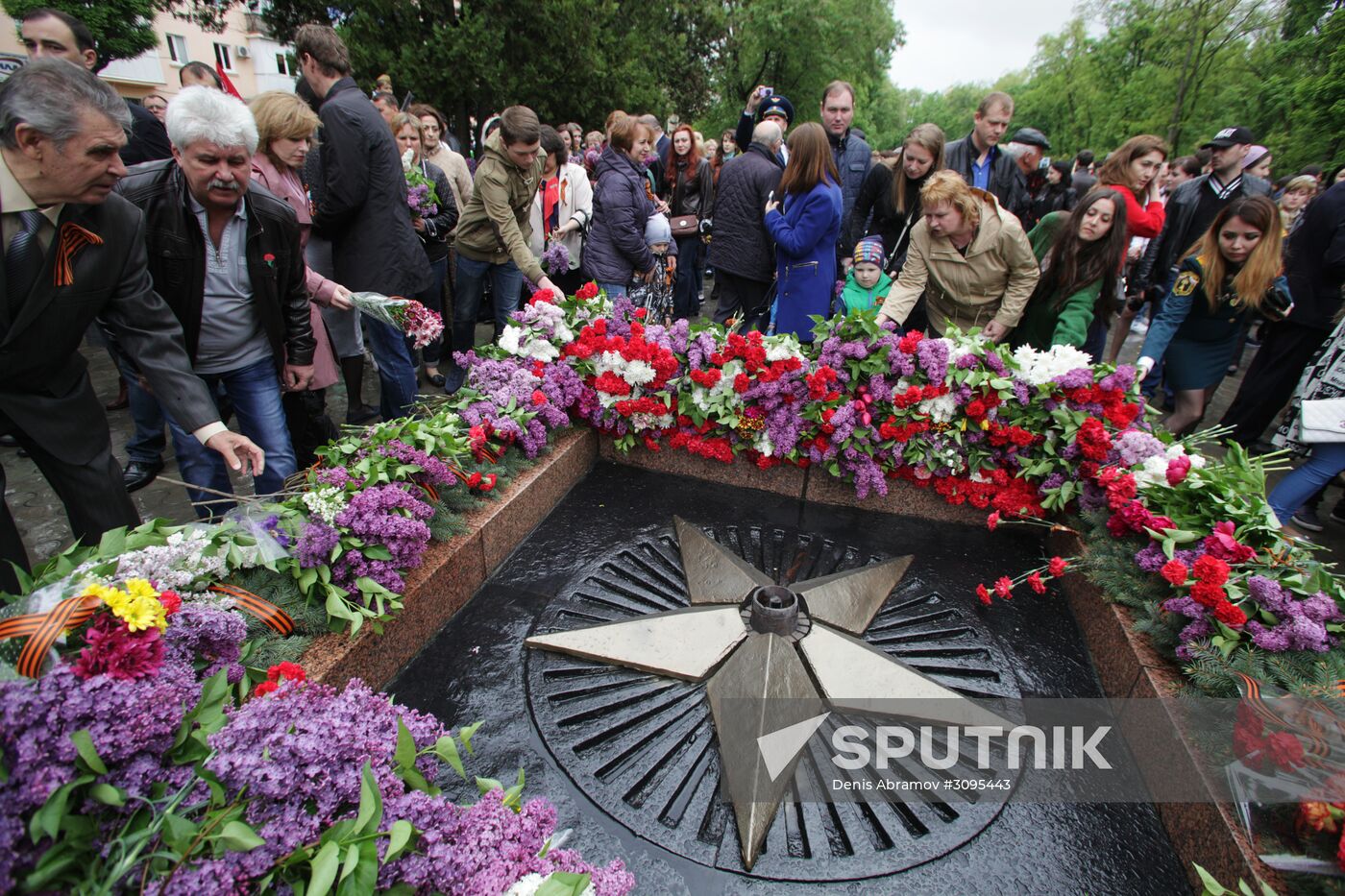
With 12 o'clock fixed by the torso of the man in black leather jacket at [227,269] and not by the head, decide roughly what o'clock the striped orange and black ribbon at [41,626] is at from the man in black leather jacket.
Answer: The striped orange and black ribbon is roughly at 2 o'clock from the man in black leather jacket.

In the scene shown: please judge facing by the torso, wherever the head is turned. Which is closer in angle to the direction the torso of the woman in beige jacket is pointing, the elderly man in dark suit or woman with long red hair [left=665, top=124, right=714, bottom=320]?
the elderly man in dark suit

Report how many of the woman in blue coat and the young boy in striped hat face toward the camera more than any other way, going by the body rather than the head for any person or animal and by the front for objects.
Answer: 1

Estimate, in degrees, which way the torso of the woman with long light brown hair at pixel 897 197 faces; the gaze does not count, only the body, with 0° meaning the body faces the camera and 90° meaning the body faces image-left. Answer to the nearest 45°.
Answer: approximately 45°
